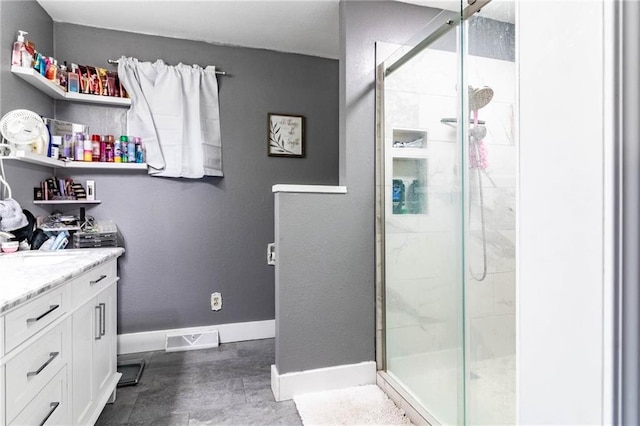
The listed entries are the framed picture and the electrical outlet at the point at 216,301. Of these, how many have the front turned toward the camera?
2

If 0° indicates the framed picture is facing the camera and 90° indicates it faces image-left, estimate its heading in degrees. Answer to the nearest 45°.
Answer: approximately 0°

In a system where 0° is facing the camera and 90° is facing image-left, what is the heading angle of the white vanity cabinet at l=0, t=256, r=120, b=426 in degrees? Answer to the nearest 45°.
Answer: approximately 315°

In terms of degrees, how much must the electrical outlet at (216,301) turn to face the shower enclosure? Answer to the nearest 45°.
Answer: approximately 45° to its left

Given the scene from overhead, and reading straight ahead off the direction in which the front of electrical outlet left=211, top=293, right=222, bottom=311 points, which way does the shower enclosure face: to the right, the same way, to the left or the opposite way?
to the right
